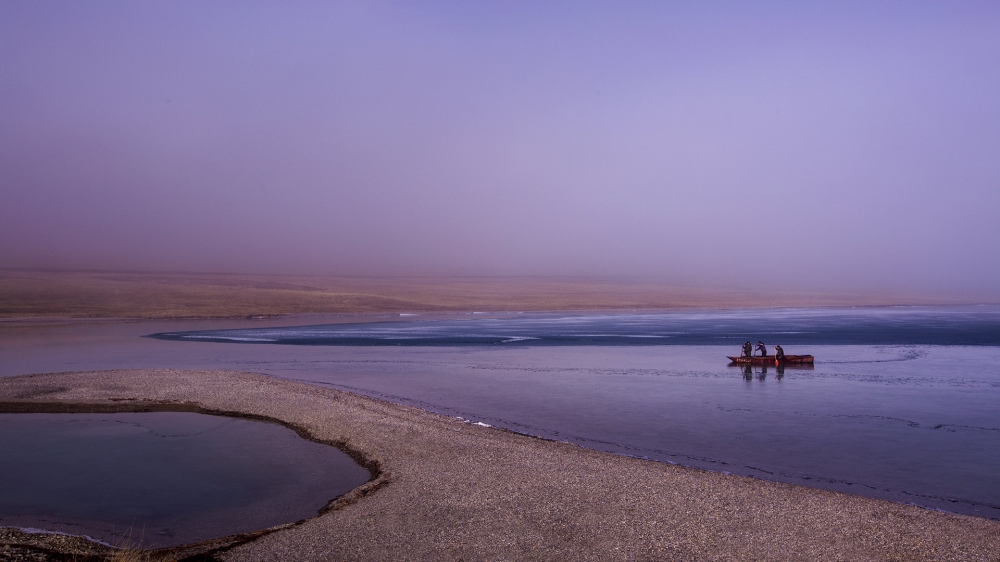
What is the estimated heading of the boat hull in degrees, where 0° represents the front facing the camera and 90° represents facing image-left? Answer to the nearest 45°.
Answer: approximately 90°
